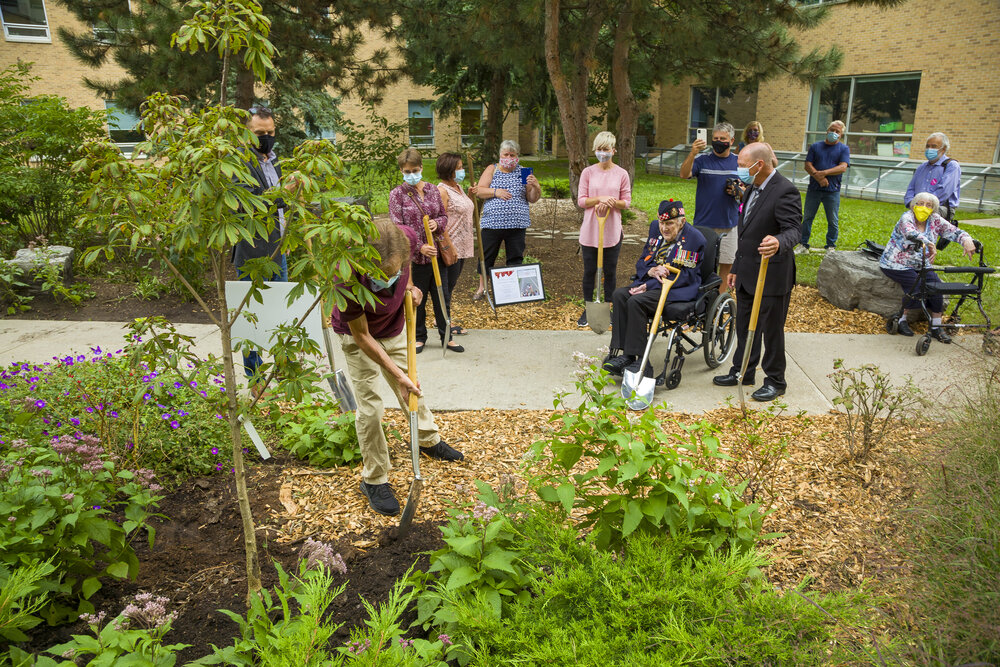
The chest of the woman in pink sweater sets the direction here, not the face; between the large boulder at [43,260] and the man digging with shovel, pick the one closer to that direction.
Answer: the man digging with shovel

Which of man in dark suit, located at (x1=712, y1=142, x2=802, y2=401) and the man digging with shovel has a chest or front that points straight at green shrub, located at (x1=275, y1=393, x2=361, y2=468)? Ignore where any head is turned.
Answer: the man in dark suit

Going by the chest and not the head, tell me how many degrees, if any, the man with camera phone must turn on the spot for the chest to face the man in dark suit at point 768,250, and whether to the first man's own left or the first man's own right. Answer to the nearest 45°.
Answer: approximately 45° to the first man's own left

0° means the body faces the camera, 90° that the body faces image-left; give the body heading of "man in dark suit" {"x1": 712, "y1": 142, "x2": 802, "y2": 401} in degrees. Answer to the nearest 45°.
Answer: approximately 45°

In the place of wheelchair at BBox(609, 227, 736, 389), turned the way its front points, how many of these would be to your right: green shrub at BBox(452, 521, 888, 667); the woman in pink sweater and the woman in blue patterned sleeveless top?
2

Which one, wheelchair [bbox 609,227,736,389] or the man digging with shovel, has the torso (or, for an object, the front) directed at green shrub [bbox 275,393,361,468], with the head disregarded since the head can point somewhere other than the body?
the wheelchair

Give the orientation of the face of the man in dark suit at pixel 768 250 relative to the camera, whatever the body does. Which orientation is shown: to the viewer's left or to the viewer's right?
to the viewer's left

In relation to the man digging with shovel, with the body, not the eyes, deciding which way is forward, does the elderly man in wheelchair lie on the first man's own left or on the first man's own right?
on the first man's own left

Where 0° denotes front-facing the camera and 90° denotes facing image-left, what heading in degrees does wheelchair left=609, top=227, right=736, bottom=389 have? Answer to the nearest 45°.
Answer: approximately 45°

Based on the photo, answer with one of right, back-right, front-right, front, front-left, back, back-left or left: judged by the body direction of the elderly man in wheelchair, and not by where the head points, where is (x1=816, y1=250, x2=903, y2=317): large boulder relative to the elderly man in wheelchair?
back

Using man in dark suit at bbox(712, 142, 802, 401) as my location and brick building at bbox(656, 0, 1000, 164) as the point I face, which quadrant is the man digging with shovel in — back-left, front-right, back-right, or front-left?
back-left

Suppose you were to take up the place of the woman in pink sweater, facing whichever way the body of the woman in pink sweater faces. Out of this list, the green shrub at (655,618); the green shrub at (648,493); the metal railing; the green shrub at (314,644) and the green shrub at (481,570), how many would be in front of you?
4

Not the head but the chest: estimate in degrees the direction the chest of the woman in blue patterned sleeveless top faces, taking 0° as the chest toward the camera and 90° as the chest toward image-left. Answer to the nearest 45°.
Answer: approximately 0°
